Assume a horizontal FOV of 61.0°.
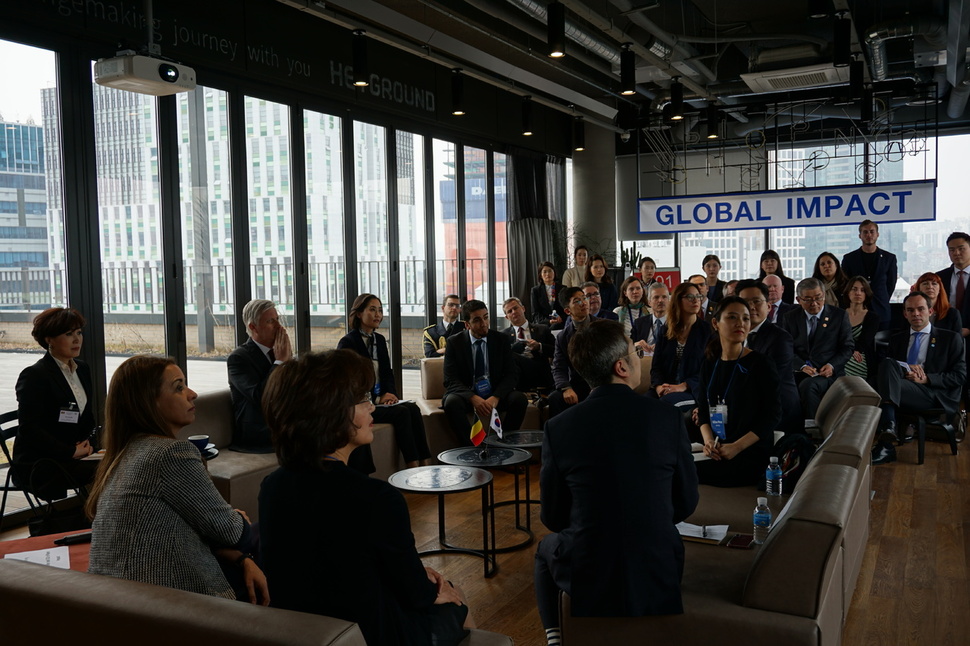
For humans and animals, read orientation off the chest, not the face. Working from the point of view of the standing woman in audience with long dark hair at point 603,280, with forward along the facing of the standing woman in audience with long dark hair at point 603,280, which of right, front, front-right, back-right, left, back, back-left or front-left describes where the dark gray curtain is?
back-right

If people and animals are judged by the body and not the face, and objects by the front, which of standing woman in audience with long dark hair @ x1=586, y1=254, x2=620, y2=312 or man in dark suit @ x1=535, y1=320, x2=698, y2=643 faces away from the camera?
the man in dark suit

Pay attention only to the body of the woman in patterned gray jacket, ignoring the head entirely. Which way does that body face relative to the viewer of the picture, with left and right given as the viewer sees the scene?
facing away from the viewer and to the right of the viewer

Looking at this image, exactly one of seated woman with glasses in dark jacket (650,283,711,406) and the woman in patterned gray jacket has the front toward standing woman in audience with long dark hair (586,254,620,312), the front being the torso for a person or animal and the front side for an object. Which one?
the woman in patterned gray jacket

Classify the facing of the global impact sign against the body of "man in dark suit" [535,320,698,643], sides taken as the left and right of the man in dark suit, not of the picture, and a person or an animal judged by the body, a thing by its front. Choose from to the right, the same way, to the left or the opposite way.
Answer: the opposite way

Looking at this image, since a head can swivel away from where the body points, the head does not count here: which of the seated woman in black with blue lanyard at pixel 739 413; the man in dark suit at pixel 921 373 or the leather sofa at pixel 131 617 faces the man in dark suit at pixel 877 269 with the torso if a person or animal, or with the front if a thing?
the leather sofa

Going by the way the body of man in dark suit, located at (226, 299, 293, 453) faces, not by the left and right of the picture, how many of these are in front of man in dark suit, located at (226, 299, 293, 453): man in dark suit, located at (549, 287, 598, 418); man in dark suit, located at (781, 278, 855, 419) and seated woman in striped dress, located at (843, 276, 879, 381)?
3

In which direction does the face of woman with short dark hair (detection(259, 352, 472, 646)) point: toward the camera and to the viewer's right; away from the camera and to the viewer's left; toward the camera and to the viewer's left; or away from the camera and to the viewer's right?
away from the camera and to the viewer's right

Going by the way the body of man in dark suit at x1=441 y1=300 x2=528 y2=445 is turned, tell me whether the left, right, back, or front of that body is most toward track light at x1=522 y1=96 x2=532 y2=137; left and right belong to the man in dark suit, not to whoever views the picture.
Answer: back
